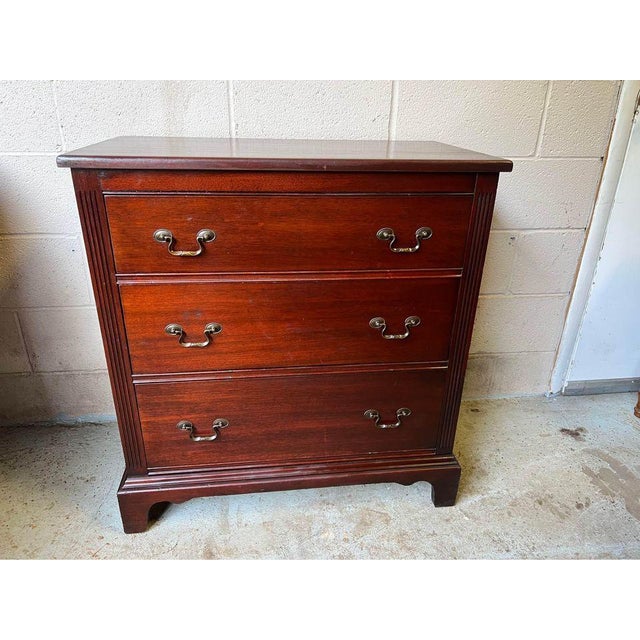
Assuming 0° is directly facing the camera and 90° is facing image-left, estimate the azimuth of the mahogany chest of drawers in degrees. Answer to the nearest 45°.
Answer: approximately 0°
